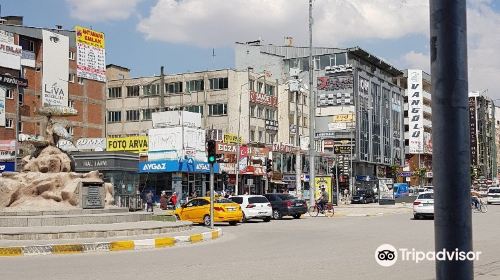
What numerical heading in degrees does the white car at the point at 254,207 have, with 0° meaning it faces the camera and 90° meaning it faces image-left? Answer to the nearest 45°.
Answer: approximately 135°

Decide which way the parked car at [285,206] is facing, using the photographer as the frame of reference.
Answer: facing away from the viewer and to the left of the viewer

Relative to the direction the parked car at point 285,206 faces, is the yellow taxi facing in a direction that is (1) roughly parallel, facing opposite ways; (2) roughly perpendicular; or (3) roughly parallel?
roughly parallel

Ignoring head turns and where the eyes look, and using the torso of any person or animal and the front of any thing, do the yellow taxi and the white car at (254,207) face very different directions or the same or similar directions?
same or similar directions

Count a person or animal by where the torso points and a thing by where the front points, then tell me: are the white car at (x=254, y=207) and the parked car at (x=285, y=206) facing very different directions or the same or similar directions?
same or similar directions

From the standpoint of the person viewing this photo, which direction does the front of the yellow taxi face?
facing away from the viewer and to the left of the viewer

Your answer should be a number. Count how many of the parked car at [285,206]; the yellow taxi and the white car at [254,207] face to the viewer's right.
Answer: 0
